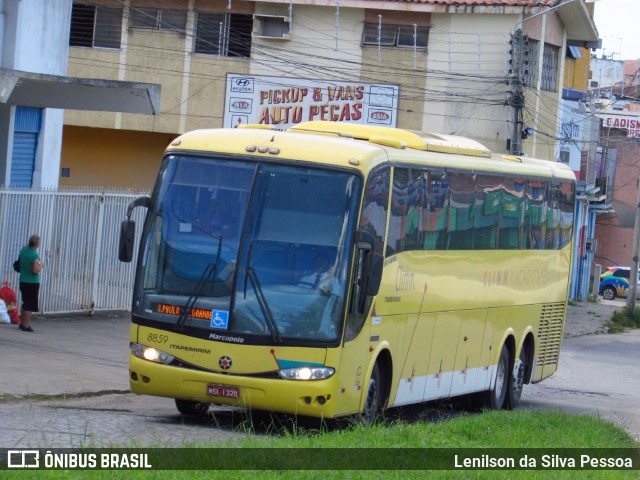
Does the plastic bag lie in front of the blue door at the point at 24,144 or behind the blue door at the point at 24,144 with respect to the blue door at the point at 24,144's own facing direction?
in front

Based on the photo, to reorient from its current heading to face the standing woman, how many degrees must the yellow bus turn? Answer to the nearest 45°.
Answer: approximately 90° to its right

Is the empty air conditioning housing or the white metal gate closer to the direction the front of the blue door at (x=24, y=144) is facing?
the white metal gate

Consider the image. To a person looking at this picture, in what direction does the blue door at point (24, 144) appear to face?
facing the viewer

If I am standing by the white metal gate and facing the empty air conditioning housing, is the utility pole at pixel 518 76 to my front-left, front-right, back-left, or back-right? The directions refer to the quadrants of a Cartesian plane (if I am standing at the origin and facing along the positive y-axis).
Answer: front-right

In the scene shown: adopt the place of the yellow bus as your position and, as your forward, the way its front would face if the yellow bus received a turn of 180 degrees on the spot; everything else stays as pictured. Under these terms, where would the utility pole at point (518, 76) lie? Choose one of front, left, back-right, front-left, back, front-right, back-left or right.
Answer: front-left

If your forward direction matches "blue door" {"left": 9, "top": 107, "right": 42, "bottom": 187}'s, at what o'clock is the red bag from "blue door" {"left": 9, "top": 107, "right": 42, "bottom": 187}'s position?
The red bag is roughly at 12 o'clock from the blue door.

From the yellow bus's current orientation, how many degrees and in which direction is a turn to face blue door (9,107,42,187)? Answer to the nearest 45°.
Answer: approximately 90° to its right

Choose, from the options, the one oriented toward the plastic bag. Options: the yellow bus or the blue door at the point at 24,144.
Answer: the blue door

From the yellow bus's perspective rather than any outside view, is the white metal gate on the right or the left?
on its right

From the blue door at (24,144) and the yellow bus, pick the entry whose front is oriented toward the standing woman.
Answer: the blue door

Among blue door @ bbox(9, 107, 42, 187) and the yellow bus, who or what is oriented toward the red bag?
the blue door

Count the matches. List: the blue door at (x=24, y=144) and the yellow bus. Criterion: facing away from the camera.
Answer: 0

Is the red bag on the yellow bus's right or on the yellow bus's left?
on its right

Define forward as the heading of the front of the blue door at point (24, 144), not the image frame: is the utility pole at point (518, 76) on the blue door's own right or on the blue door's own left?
on the blue door's own left

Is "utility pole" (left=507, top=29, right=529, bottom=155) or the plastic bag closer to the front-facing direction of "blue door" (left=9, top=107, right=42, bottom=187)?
the plastic bag

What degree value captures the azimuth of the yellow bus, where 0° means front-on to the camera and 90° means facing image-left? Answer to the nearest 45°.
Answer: approximately 45°
